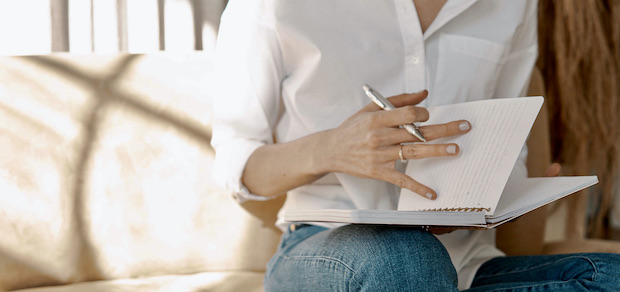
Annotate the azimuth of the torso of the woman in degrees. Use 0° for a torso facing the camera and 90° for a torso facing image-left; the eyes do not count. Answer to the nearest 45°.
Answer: approximately 315°

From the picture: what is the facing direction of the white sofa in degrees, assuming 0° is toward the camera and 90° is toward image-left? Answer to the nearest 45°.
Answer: approximately 0°
